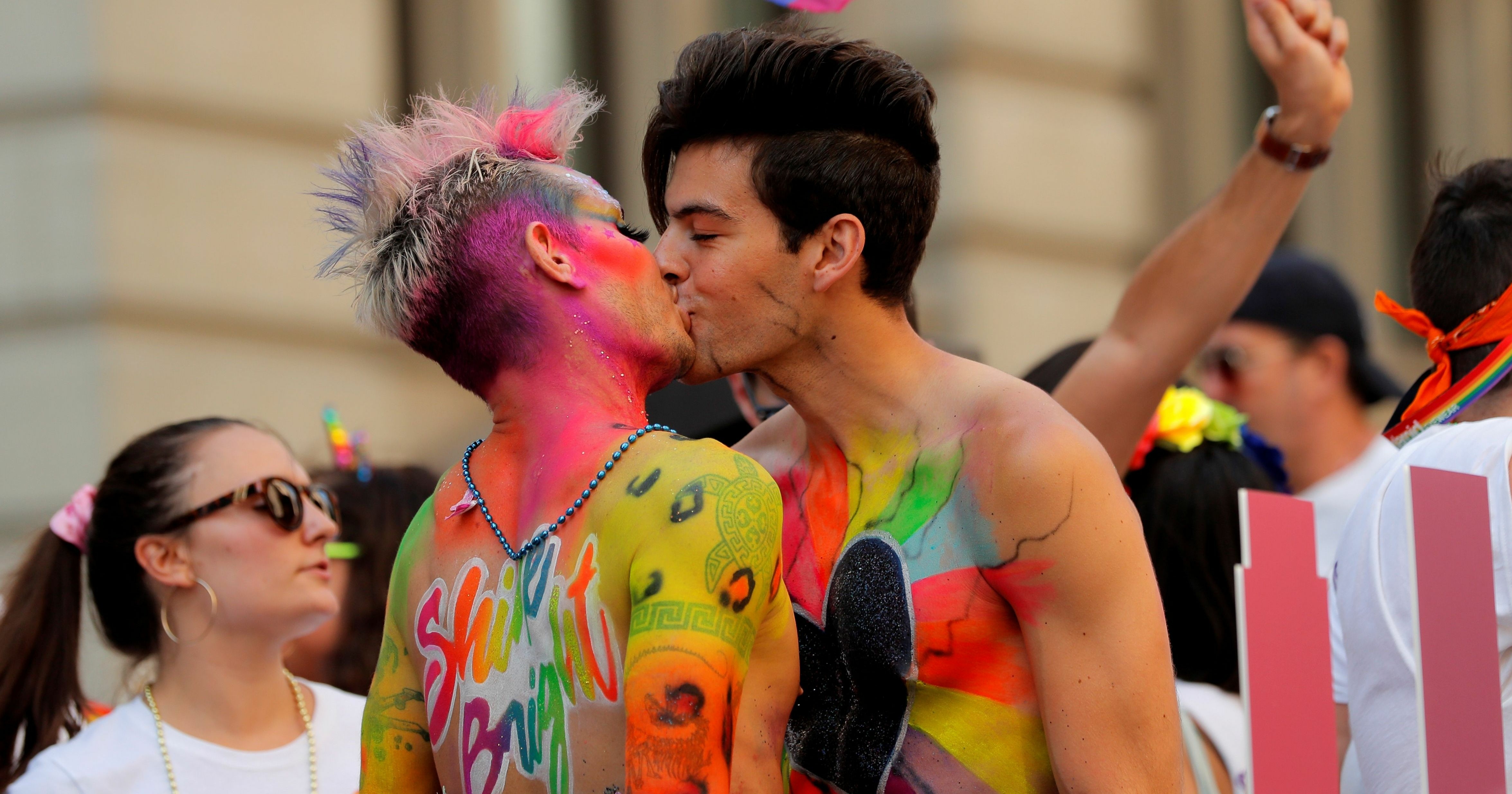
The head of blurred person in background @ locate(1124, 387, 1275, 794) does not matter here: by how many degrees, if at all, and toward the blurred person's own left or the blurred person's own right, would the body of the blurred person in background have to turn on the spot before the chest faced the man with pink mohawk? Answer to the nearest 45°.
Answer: approximately 135° to the blurred person's own left

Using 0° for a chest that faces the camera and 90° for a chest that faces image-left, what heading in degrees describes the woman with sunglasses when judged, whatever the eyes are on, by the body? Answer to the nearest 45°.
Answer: approximately 315°

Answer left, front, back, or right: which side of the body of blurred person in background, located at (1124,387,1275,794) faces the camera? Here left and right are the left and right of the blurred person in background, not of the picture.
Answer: back

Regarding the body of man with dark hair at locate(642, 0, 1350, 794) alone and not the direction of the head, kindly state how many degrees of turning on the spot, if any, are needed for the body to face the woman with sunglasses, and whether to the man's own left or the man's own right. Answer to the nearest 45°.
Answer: approximately 90° to the man's own right

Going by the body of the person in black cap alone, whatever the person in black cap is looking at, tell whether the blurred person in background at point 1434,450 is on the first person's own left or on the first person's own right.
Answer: on the first person's own left

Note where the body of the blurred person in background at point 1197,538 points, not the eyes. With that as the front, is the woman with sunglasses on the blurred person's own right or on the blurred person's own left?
on the blurred person's own left

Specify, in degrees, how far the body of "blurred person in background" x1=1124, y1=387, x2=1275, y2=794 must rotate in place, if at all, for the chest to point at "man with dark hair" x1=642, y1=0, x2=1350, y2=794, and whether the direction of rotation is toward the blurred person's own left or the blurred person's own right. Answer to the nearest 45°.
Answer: approximately 180°
